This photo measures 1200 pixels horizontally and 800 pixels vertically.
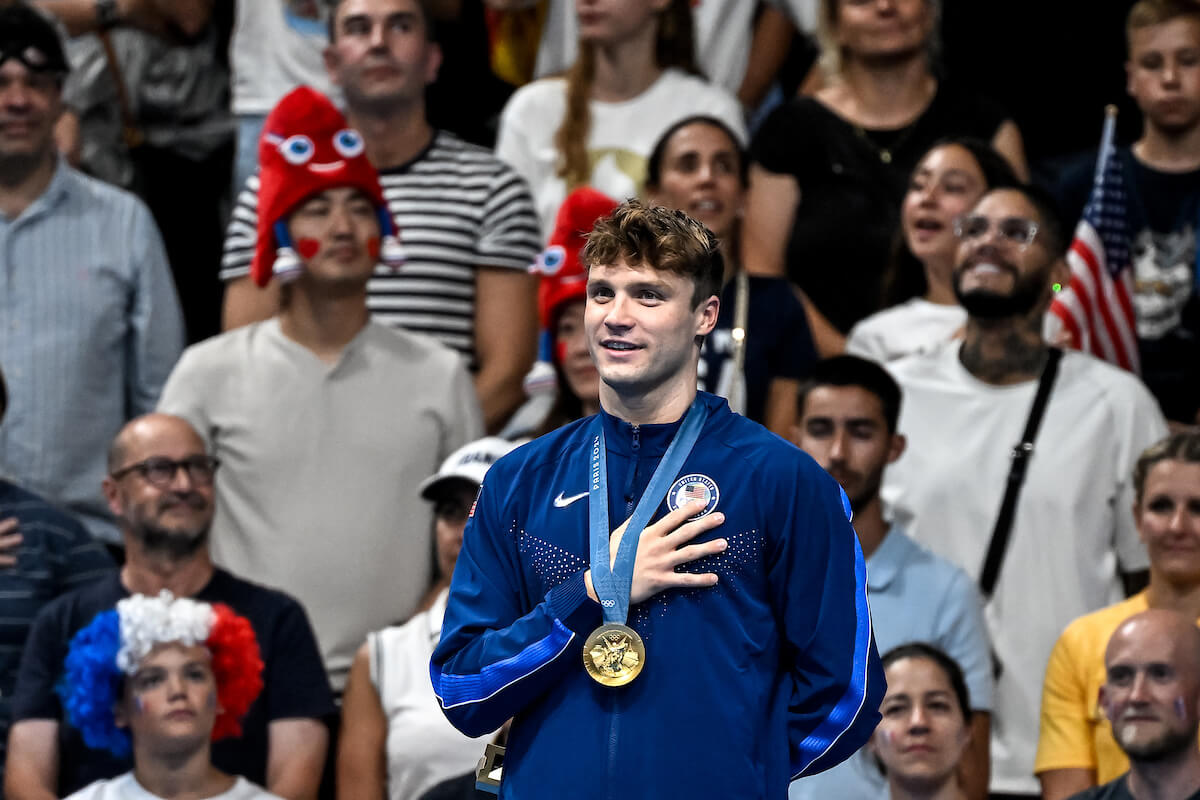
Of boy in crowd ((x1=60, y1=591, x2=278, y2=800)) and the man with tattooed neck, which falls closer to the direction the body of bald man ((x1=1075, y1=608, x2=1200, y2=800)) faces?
the boy in crowd

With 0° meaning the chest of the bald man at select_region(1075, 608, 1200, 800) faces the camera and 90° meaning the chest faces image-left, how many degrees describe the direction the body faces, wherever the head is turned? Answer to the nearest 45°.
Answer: approximately 0°

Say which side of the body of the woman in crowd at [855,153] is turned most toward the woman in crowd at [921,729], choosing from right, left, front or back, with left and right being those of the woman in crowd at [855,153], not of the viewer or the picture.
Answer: front

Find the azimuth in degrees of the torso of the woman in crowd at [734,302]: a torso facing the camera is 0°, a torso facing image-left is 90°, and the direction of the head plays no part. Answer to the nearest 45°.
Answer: approximately 0°

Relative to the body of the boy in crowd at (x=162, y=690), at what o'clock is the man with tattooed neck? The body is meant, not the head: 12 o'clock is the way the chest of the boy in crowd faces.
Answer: The man with tattooed neck is roughly at 9 o'clock from the boy in crowd.

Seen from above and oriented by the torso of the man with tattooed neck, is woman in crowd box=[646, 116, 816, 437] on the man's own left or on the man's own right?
on the man's own right

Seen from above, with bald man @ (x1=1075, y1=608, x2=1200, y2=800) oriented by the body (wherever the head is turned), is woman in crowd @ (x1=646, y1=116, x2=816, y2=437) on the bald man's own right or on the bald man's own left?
on the bald man's own right

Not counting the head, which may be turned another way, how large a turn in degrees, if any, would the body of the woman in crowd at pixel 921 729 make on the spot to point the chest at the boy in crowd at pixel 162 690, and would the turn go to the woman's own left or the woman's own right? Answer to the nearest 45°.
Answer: approximately 90° to the woman's own right

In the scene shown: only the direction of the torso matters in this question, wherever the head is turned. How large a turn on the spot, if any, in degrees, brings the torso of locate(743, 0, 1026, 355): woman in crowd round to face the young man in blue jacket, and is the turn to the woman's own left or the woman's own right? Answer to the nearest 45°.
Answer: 0° — they already face them

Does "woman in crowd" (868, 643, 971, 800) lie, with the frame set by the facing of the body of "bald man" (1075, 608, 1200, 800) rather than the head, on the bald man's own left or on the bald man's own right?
on the bald man's own right
